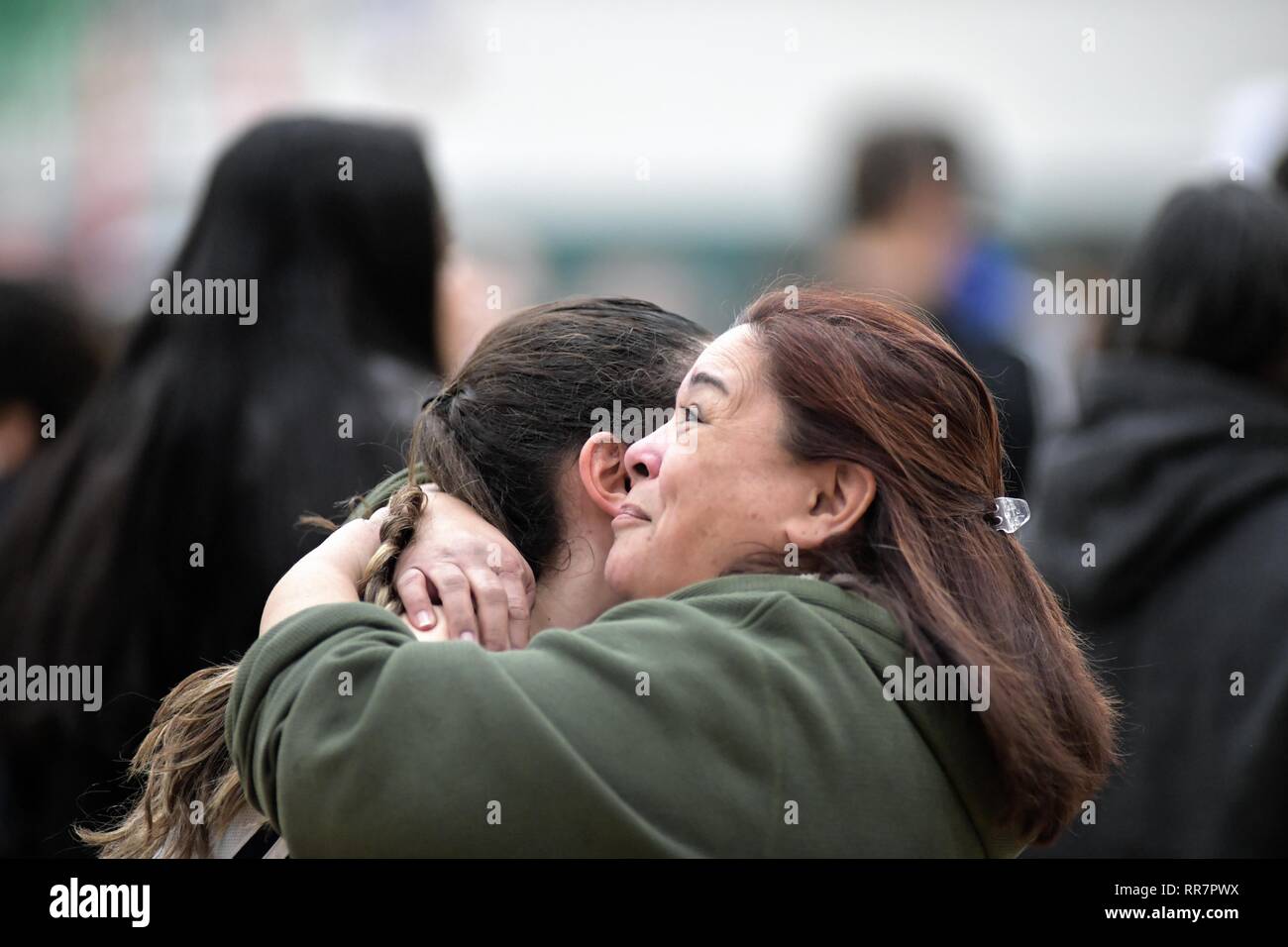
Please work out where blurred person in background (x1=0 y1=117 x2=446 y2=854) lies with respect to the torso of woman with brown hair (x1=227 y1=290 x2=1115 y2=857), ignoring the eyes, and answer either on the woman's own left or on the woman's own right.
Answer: on the woman's own right

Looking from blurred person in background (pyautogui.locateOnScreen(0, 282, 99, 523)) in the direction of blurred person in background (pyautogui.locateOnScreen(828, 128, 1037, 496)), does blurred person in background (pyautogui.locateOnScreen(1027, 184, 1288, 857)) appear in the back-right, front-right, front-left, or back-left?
front-right

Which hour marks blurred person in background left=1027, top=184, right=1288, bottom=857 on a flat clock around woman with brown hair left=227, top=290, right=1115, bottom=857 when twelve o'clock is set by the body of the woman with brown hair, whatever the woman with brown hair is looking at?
The blurred person in background is roughly at 4 o'clock from the woman with brown hair.

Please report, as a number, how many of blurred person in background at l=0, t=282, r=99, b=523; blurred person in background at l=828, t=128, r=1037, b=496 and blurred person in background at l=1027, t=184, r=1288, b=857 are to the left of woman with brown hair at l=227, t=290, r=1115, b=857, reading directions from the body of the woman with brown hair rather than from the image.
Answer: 0

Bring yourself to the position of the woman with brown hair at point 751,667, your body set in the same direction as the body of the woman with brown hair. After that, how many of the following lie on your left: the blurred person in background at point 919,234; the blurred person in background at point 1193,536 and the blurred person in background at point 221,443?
0

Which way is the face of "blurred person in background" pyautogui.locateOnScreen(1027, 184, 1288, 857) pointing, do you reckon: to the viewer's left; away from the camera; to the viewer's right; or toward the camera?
away from the camera

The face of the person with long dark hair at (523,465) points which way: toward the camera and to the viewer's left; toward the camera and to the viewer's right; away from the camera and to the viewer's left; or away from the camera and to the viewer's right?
away from the camera and to the viewer's right

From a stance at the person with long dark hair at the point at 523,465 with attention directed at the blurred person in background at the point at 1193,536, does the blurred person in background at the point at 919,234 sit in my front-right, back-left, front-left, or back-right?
front-left

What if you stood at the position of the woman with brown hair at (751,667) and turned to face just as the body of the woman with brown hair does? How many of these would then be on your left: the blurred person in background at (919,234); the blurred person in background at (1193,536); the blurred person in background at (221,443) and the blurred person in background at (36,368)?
0

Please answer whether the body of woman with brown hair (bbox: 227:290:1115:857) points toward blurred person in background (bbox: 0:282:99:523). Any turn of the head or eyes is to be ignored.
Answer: no

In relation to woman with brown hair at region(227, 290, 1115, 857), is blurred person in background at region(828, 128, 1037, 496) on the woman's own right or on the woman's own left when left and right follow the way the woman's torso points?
on the woman's own right

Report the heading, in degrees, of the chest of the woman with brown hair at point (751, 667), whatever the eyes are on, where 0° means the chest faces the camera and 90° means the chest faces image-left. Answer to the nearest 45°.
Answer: approximately 90°
